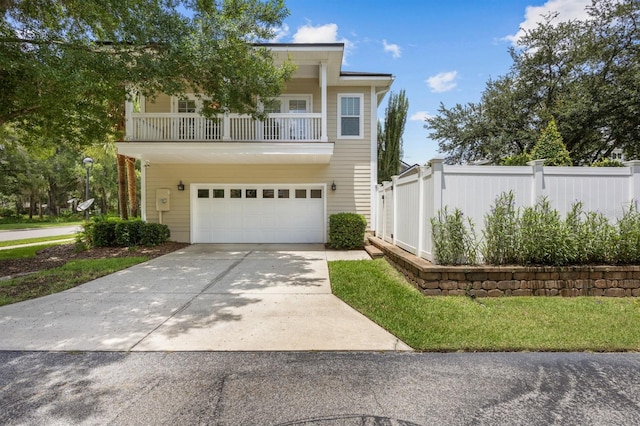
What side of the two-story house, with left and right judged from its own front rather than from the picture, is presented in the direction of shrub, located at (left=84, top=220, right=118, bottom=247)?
right

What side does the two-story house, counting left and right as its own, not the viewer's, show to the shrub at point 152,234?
right

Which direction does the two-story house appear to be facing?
toward the camera

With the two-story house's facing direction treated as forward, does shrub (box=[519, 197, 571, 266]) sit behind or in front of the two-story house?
in front

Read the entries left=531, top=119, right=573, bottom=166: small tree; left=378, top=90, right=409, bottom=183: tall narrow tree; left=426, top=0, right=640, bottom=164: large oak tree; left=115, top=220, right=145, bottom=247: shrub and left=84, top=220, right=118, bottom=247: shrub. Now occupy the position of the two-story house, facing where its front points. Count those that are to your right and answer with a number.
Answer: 2

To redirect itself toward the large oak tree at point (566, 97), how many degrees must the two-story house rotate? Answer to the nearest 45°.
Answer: approximately 90° to its left

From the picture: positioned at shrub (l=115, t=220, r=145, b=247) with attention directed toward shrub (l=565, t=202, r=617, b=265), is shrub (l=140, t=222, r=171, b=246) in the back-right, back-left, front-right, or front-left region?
front-left

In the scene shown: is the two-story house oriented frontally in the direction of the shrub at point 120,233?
no

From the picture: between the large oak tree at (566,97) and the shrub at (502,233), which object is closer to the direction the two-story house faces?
the shrub

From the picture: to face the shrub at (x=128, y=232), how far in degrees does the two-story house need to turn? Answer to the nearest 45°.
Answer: approximately 90° to its right

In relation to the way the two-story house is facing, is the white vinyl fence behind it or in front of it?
in front

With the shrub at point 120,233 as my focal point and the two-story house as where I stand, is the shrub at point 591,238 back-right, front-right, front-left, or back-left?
back-left

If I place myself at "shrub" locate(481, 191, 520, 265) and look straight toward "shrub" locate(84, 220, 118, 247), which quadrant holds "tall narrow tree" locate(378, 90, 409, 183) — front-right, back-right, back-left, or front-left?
front-right

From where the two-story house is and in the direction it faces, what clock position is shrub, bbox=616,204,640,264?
The shrub is roughly at 11 o'clock from the two-story house.
